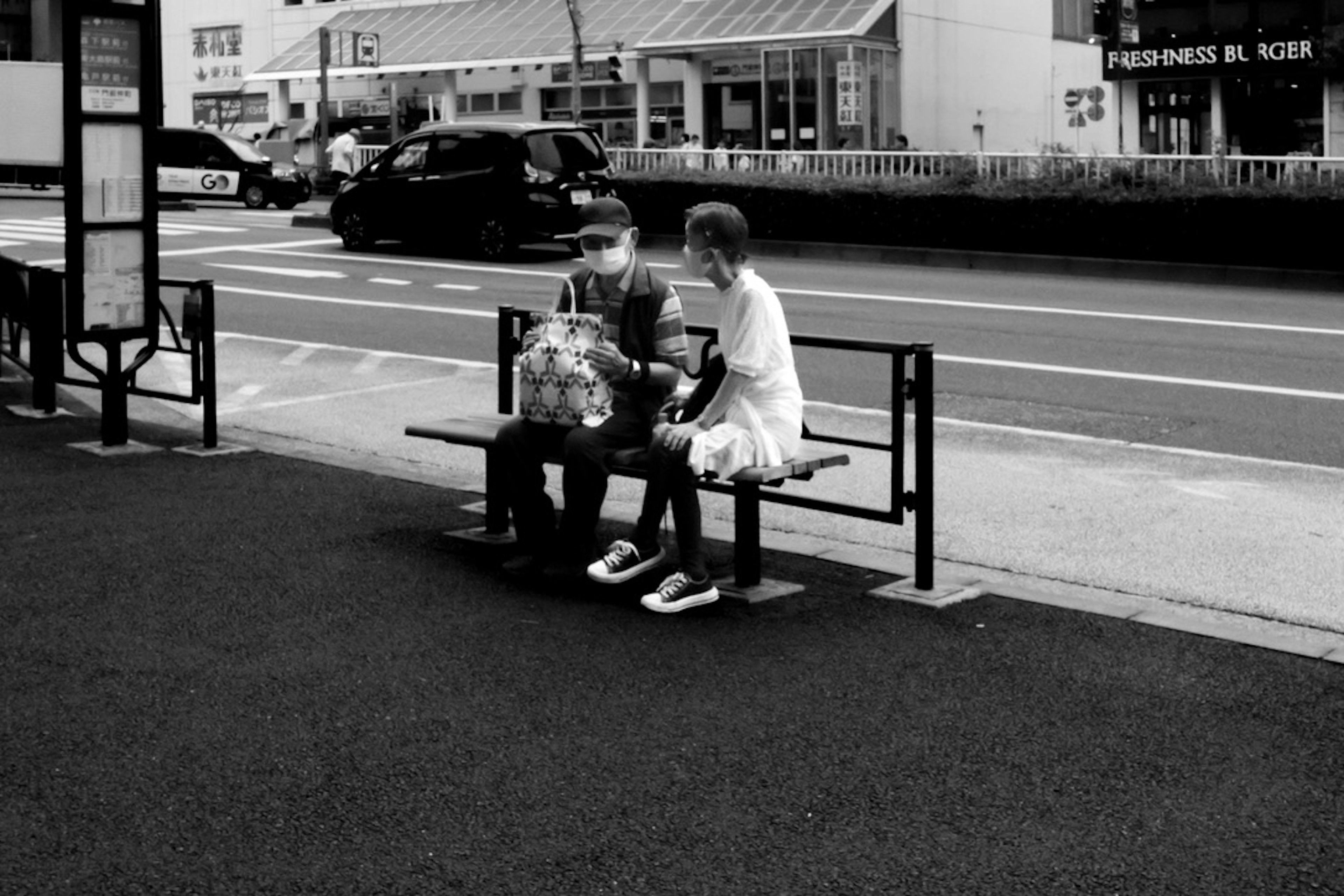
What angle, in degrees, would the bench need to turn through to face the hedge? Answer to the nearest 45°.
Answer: approximately 135° to its right

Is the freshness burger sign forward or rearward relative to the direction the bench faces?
rearward

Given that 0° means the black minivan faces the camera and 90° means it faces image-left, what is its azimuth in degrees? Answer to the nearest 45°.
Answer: approximately 135°

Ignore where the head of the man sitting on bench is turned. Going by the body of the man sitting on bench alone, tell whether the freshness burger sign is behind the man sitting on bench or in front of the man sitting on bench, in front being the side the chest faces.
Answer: behind

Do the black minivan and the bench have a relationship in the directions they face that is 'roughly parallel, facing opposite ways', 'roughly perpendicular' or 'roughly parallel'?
roughly perpendicular

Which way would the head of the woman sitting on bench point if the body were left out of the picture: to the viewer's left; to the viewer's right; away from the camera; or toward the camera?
to the viewer's left

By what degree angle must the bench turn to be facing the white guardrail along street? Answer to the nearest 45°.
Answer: approximately 135° to its right

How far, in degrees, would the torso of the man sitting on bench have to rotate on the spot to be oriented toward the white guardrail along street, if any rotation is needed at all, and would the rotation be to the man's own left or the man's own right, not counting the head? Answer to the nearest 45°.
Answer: approximately 135° to the man's own right

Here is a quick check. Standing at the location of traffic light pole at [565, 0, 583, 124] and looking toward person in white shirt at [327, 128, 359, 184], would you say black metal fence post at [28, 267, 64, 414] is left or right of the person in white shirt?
left
